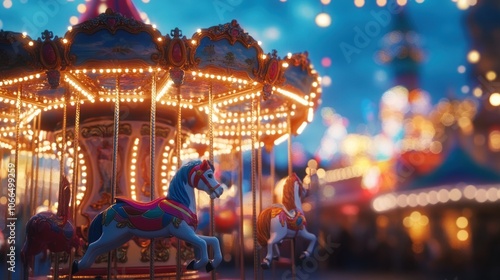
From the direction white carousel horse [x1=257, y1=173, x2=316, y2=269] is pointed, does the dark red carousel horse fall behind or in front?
behind

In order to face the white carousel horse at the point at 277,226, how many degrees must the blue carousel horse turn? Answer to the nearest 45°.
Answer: approximately 45° to its left

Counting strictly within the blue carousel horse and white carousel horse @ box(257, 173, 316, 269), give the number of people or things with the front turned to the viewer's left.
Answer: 0

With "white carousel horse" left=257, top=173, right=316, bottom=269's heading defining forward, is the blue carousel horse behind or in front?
behind

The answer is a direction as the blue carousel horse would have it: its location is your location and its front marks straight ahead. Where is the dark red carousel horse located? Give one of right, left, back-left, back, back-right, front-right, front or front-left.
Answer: back-left

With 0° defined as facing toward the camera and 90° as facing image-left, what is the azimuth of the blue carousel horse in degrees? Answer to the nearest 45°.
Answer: approximately 270°

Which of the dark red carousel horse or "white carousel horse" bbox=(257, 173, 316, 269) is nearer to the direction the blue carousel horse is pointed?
the white carousel horse
